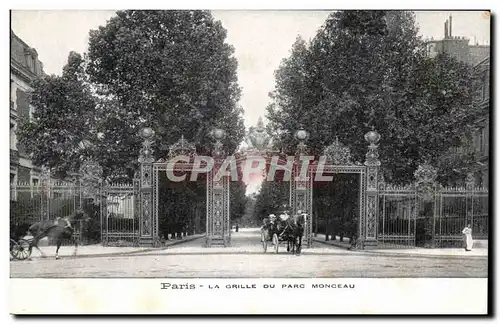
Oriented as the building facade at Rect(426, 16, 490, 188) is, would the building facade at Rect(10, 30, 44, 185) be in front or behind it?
in front

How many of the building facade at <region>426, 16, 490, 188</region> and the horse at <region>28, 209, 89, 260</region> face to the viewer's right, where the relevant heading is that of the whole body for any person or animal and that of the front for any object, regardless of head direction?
1

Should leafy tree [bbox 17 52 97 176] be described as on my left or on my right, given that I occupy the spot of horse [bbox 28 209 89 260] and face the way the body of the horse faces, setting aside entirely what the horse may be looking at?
on my left

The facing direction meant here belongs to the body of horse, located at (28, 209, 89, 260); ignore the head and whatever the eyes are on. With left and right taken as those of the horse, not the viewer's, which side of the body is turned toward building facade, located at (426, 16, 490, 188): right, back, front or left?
front

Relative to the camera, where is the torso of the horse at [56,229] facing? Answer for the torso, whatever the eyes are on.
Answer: to the viewer's right

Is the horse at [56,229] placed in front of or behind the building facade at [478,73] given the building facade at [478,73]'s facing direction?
in front
